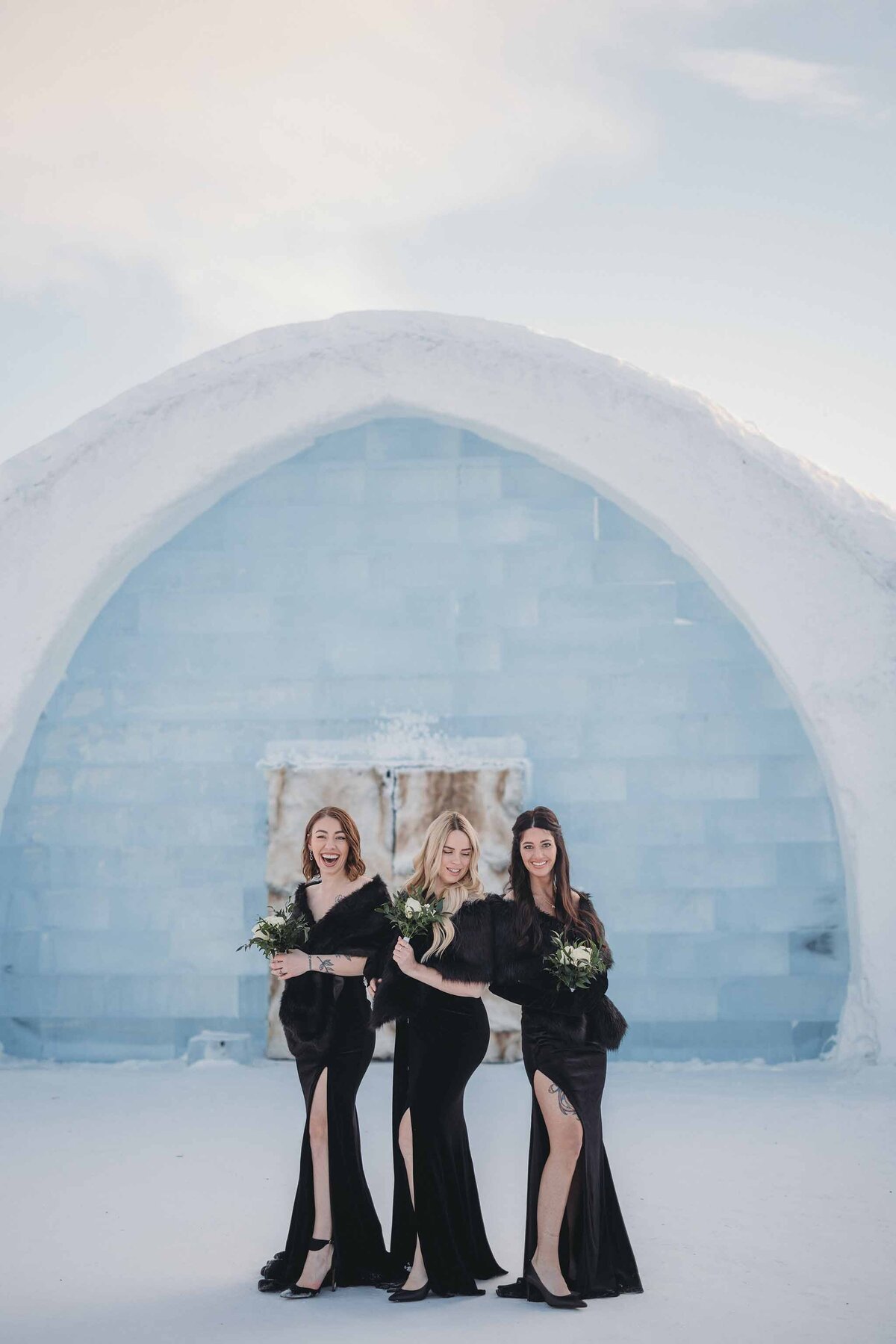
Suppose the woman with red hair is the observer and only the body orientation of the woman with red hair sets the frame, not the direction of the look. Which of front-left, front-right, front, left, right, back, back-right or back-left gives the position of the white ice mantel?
back-right

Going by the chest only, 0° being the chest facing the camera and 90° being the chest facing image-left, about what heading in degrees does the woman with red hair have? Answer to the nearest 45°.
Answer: approximately 45°

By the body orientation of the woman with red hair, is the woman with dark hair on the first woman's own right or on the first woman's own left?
on the first woman's own left
